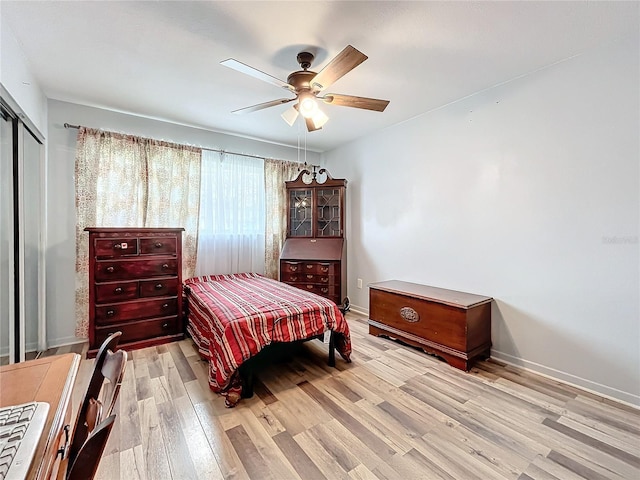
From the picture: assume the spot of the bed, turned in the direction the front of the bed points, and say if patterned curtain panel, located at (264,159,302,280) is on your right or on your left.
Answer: on your left

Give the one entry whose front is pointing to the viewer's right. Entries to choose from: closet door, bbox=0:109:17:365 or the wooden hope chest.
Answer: the closet door

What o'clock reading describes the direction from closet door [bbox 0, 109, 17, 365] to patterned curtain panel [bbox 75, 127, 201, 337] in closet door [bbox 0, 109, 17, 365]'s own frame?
The patterned curtain panel is roughly at 11 o'clock from the closet door.

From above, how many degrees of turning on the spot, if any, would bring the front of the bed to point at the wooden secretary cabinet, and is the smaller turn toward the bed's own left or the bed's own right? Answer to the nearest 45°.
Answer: approximately 90° to the bed's own left

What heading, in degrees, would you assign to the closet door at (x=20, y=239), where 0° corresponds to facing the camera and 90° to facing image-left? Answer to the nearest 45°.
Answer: approximately 270°

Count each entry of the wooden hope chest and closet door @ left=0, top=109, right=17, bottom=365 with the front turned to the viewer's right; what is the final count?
1

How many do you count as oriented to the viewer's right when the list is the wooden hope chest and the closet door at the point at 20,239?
1

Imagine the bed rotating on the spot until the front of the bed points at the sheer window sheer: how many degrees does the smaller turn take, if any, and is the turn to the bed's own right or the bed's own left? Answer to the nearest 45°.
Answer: approximately 135° to the bed's own left

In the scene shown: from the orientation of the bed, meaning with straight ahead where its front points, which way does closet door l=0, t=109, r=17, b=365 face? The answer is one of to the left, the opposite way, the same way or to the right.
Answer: to the left

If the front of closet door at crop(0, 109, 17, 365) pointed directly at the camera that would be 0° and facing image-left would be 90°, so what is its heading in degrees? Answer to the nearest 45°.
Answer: approximately 270°

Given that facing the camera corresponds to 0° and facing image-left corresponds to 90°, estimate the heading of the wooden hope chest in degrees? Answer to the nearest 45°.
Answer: approximately 45°

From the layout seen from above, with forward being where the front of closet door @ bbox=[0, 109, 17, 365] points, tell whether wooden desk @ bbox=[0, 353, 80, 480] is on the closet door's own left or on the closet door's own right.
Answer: on the closet door's own right
